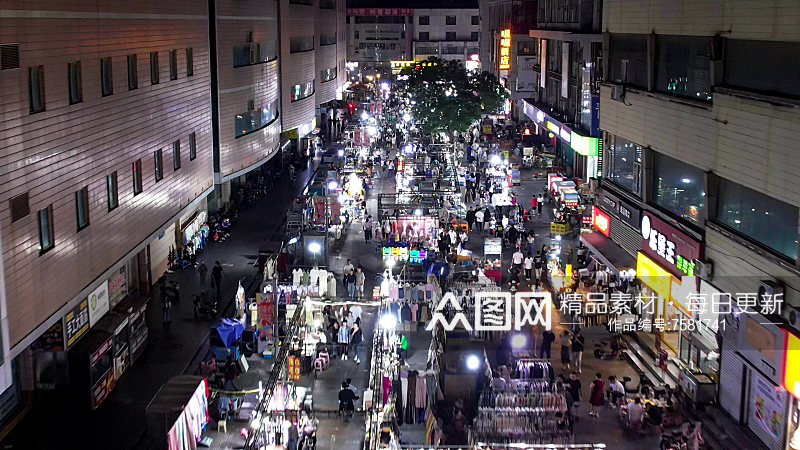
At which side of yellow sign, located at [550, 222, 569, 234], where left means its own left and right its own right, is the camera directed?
front

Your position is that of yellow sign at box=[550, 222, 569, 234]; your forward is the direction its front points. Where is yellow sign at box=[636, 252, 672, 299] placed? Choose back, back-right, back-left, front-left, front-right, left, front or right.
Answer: front

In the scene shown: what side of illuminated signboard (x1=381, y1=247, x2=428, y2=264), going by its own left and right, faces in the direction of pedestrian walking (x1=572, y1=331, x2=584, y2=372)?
front

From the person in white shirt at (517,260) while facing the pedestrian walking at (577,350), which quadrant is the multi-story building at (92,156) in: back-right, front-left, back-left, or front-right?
front-right

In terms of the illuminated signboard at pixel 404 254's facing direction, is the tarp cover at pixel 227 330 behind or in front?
in front

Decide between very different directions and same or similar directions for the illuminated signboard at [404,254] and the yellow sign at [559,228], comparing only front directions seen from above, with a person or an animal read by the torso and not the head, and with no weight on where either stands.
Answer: same or similar directions

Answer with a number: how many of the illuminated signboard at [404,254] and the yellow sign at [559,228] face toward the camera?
2

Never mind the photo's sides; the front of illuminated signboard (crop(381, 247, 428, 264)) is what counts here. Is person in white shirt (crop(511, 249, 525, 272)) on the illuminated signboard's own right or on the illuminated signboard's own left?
on the illuminated signboard's own left

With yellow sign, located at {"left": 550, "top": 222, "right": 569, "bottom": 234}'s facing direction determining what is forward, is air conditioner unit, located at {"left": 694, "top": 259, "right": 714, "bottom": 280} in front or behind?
in front

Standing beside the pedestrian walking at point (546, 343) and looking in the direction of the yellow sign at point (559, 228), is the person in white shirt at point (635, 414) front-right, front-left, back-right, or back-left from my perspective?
back-right

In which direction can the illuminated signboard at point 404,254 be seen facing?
toward the camera
